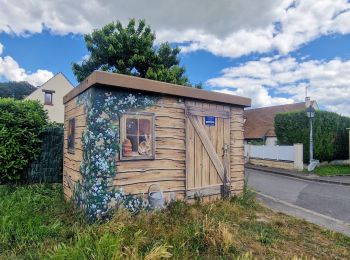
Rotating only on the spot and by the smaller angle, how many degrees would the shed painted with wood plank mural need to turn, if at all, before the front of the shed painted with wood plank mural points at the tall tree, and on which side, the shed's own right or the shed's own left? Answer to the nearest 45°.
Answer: approximately 135° to the shed's own left

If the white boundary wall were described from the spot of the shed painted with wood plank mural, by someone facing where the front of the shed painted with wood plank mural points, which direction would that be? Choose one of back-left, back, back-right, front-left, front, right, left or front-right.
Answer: left

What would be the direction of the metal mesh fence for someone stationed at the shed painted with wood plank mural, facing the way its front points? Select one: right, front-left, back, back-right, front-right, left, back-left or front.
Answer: back

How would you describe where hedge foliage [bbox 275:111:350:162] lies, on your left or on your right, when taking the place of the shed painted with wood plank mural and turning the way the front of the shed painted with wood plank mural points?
on your left

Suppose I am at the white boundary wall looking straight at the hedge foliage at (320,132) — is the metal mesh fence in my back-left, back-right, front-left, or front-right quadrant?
back-right

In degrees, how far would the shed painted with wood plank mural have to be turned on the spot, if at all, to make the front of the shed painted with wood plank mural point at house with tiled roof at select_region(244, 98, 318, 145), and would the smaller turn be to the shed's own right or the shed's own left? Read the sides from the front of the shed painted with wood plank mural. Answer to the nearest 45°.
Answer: approximately 90° to the shed's own left

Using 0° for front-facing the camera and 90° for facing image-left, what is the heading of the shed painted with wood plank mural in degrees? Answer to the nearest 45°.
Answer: approximately 315°
